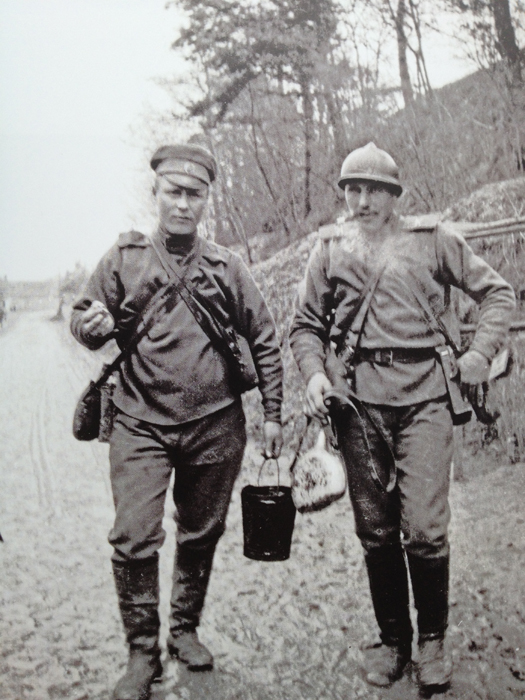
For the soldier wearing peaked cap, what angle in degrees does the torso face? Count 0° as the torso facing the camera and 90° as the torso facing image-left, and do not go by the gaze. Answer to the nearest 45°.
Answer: approximately 0°

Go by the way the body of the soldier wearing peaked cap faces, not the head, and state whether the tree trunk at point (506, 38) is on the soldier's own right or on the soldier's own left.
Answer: on the soldier's own left

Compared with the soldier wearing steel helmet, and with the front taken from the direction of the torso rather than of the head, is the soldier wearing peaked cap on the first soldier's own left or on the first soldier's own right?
on the first soldier's own right

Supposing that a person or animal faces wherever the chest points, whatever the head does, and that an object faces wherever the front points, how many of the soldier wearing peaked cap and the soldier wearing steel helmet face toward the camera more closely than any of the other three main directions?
2

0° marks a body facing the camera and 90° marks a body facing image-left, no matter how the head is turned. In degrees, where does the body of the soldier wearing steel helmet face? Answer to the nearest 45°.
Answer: approximately 0°
